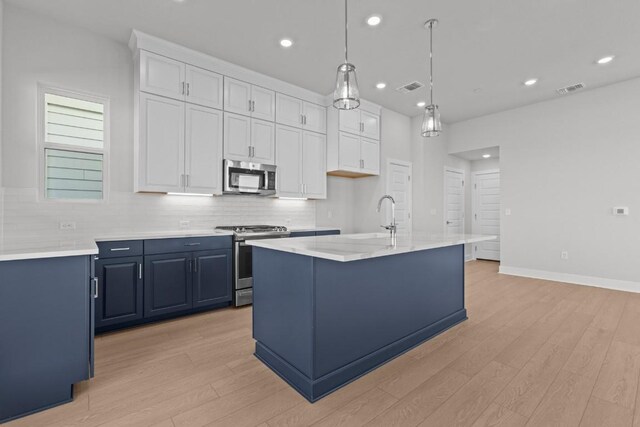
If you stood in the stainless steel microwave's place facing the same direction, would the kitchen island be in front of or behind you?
in front

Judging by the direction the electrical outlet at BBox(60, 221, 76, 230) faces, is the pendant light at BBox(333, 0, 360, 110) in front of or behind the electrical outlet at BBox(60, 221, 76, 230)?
in front

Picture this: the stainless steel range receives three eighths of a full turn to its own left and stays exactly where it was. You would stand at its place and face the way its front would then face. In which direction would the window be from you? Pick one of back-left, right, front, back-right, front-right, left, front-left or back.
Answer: left

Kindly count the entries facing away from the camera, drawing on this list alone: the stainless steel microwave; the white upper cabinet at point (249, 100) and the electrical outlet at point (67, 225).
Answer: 0

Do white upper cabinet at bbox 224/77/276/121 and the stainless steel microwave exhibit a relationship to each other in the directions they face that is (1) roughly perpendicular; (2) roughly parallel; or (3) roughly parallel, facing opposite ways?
roughly parallel

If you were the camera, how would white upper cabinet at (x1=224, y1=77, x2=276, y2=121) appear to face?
facing the viewer and to the right of the viewer

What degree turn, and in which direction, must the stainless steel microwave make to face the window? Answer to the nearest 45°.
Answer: approximately 135° to its right

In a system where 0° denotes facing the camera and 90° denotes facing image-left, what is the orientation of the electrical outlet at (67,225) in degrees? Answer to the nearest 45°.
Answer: approximately 0°

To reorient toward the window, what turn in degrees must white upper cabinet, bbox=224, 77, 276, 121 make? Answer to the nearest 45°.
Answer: approximately 135° to its right
